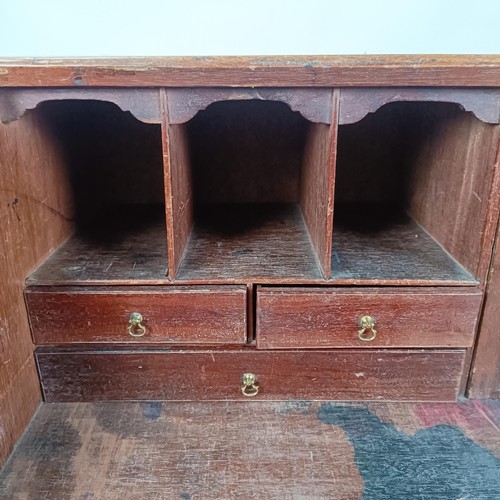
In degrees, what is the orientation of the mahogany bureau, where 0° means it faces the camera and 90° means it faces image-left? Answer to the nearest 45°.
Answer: approximately 0°
